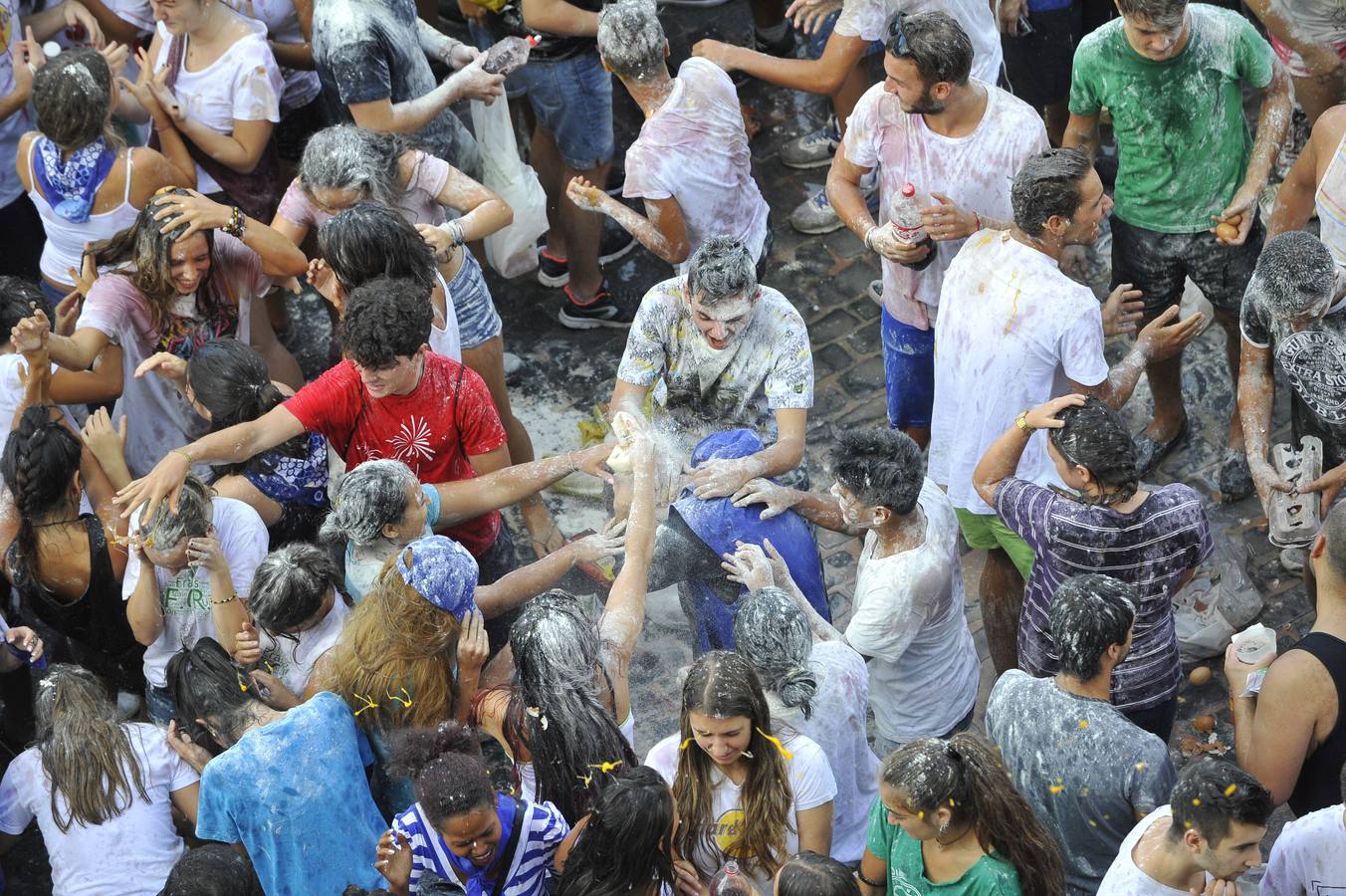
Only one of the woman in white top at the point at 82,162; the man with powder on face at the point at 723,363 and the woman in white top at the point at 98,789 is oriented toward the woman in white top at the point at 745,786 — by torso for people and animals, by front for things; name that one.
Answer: the man with powder on face

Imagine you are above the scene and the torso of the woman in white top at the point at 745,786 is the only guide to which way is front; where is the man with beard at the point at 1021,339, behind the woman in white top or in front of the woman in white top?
behind

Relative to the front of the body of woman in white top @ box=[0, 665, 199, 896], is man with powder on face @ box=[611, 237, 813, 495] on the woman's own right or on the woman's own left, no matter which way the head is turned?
on the woman's own right

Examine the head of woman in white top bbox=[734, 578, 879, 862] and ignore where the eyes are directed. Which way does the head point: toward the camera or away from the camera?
away from the camera

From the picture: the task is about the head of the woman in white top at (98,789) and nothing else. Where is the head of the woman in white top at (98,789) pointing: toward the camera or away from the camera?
away from the camera

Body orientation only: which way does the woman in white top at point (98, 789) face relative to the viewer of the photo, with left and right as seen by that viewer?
facing away from the viewer

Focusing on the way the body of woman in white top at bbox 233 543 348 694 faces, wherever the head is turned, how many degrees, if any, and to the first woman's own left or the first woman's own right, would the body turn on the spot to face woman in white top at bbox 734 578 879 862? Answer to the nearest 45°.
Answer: approximately 90° to the first woman's own left

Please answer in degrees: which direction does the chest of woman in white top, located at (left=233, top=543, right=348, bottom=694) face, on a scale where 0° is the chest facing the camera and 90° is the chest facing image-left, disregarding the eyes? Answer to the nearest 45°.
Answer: approximately 45°

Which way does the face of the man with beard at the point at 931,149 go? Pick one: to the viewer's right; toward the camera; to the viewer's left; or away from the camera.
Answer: to the viewer's left
